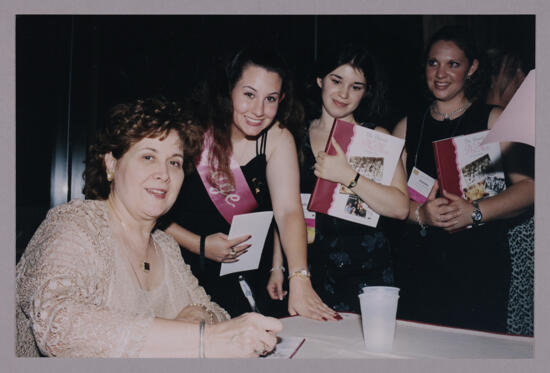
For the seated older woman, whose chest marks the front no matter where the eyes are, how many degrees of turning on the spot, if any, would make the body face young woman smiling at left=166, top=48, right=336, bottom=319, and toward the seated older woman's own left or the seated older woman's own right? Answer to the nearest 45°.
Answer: approximately 90° to the seated older woman's own left

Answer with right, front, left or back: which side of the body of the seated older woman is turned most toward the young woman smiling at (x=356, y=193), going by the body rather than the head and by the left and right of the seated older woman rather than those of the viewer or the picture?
left

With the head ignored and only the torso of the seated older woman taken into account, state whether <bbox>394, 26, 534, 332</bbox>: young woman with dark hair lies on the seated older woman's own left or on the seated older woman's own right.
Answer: on the seated older woman's own left

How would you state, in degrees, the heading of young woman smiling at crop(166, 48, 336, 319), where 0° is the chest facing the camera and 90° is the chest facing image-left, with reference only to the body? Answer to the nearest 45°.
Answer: approximately 0°

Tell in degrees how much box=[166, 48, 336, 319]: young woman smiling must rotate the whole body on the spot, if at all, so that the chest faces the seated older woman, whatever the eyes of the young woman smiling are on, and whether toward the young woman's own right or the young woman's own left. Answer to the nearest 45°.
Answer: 0° — they already face them
